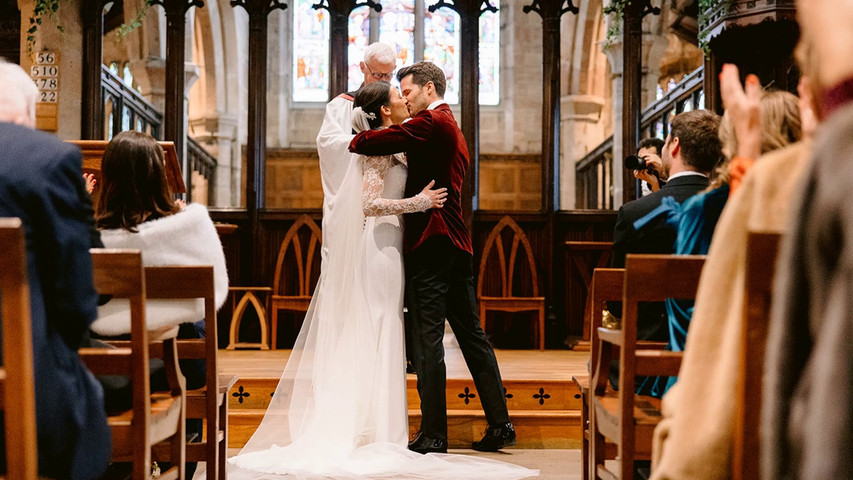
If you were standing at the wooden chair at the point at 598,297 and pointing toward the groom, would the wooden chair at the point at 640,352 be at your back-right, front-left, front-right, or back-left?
back-left

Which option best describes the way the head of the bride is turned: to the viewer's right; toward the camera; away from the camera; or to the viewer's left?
to the viewer's right

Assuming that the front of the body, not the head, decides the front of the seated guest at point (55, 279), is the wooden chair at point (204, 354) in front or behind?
in front

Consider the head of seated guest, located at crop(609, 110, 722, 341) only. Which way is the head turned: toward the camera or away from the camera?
away from the camera

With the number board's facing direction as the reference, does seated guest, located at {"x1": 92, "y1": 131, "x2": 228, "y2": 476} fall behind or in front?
in front

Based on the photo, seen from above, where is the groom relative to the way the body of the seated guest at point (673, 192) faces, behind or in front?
in front

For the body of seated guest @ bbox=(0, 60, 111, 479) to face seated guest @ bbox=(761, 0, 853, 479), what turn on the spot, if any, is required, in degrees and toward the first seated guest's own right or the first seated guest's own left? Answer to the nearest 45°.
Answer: approximately 135° to the first seated guest's own right

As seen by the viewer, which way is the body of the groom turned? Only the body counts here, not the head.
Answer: to the viewer's left

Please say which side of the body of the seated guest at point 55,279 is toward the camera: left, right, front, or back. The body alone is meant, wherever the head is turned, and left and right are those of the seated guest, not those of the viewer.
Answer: back

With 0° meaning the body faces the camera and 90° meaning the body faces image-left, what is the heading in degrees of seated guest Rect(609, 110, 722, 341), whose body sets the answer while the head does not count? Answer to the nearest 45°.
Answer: approximately 135°

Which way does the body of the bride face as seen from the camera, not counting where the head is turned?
to the viewer's right

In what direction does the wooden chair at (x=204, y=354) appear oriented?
away from the camera

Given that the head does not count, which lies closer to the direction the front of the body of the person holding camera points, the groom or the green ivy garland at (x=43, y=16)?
the groom

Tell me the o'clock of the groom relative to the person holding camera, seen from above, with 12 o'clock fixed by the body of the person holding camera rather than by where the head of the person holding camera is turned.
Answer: The groom is roughly at 12 o'clock from the person holding camera.

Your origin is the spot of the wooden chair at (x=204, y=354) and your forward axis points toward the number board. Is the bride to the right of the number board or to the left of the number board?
right

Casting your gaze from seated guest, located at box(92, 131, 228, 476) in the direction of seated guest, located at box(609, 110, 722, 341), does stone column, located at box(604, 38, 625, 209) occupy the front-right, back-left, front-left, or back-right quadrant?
front-left

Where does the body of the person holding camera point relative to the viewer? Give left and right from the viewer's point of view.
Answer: facing the viewer and to the left of the viewer

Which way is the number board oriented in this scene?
toward the camera
